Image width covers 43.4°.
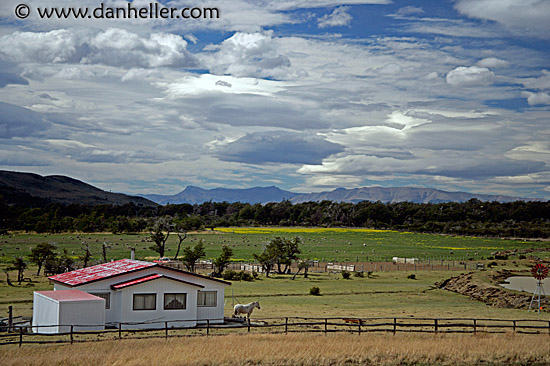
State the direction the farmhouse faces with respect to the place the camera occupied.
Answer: facing the viewer

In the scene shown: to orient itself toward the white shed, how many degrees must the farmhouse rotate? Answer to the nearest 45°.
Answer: approximately 45° to its right

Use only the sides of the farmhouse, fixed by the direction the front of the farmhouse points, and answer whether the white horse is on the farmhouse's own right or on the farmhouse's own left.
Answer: on the farmhouse's own left
